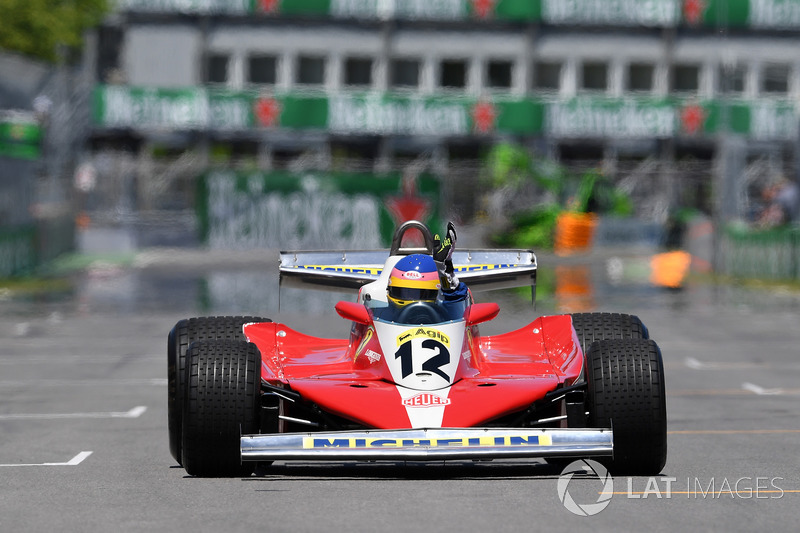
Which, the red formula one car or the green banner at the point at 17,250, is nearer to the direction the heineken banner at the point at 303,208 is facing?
the red formula one car

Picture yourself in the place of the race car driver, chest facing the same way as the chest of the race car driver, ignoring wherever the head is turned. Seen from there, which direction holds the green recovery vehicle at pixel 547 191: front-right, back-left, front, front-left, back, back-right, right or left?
back

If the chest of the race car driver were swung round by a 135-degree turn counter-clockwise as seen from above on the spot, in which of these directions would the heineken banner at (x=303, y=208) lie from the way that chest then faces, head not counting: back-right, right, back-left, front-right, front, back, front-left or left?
front-left

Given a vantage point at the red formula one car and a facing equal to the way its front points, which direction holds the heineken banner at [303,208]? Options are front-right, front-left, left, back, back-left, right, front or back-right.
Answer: back

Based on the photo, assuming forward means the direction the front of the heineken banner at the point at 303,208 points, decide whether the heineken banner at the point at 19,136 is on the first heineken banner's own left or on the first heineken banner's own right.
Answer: on the first heineken banner's own right

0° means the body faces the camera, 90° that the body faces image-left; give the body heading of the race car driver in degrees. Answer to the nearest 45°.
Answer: approximately 0°

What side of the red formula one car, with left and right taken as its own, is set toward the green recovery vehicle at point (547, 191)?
back
